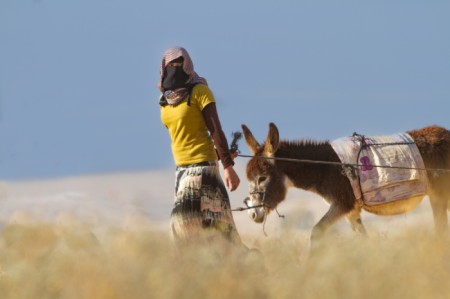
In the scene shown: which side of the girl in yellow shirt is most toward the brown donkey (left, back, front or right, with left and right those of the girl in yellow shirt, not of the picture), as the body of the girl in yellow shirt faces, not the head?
back

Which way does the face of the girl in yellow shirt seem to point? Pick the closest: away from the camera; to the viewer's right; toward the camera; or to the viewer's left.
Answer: toward the camera

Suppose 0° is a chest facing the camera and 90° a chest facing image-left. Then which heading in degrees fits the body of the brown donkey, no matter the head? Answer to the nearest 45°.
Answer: approximately 90°

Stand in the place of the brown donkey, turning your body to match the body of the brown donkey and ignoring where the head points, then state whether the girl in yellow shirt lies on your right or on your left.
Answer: on your left

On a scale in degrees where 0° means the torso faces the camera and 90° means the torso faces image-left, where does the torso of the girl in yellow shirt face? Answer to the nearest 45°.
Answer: approximately 45°

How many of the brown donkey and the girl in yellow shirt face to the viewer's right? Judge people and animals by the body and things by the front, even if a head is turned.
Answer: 0
